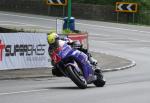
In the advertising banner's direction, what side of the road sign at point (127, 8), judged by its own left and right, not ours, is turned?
front

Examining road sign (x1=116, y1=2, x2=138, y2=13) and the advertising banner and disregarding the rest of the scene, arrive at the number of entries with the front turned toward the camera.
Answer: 2

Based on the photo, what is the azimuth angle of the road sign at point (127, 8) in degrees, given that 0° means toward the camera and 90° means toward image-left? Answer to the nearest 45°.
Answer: approximately 0°

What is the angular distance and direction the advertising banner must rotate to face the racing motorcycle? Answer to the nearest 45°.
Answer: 0° — it already faces it

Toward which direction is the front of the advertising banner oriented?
toward the camera

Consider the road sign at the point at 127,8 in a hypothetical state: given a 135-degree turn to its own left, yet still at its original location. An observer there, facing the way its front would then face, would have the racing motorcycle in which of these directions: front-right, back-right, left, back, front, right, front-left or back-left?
back-right
